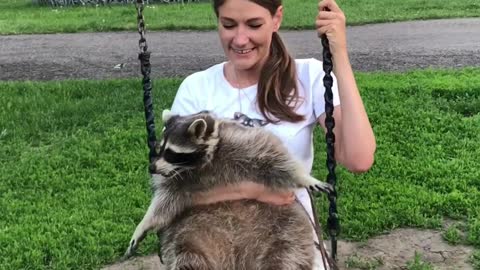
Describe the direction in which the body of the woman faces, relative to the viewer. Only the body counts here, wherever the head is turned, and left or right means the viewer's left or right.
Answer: facing the viewer

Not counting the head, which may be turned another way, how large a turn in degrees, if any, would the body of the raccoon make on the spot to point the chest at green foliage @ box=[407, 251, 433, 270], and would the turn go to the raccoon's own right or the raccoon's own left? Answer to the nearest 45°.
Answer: approximately 180°

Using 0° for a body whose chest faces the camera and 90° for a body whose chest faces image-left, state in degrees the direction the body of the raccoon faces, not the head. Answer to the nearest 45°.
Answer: approximately 45°

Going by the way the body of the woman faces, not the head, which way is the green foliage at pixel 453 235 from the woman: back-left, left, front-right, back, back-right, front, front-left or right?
back-left
